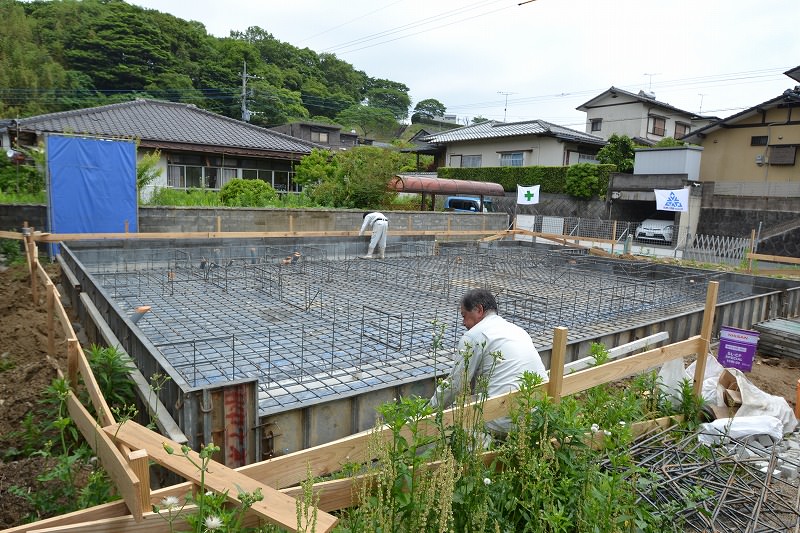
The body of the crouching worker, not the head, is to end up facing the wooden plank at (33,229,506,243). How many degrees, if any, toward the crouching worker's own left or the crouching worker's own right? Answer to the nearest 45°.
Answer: approximately 45° to the crouching worker's own right

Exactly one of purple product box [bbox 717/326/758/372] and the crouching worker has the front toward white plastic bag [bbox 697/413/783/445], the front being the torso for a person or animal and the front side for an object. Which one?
the purple product box

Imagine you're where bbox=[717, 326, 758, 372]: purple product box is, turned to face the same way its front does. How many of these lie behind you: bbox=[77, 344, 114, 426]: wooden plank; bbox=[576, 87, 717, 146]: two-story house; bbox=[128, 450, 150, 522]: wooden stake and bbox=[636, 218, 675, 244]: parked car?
2

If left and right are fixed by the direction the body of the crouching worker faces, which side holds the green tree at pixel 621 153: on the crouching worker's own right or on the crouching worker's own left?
on the crouching worker's own right

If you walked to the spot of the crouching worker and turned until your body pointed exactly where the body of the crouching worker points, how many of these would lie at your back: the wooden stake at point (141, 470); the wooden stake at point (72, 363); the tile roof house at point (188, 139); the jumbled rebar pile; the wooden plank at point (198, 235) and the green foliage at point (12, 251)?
1

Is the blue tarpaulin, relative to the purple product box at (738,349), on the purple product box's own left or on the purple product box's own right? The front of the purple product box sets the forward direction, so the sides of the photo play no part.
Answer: on the purple product box's own right

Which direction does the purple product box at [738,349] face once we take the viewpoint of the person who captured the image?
facing the viewer

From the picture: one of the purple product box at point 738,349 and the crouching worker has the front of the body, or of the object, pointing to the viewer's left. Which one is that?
the crouching worker

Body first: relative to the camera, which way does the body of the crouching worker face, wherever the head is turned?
to the viewer's left

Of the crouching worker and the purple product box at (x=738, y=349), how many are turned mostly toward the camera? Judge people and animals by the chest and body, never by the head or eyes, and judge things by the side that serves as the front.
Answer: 1

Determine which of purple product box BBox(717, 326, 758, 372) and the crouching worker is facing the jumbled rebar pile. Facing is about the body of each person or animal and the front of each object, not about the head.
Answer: the purple product box

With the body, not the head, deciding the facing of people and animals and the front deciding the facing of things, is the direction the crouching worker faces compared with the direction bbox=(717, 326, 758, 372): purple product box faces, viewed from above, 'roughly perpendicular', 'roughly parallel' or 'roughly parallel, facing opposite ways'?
roughly perpendicular

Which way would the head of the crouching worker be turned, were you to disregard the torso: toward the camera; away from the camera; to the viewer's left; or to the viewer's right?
to the viewer's left

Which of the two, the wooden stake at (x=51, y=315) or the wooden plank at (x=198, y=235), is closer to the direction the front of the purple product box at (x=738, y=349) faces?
the wooden stake

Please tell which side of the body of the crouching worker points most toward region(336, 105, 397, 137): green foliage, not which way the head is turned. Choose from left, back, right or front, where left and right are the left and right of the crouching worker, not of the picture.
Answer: right
